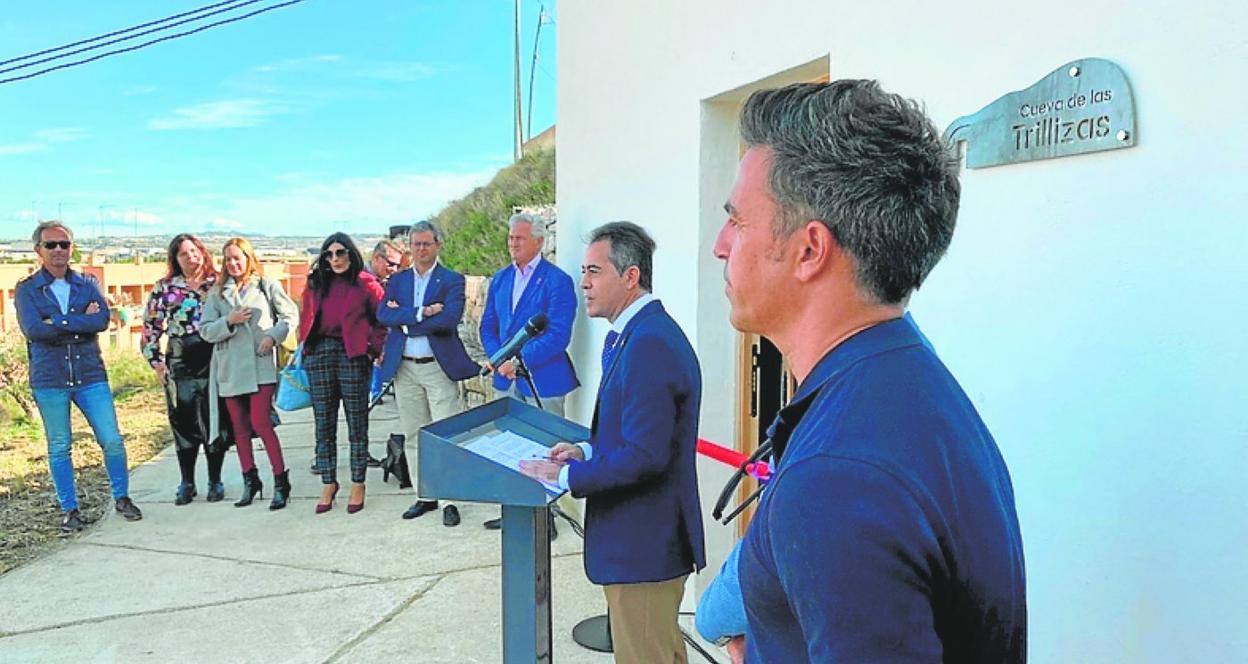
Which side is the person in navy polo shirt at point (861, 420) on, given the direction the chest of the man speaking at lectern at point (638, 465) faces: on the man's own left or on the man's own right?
on the man's own left

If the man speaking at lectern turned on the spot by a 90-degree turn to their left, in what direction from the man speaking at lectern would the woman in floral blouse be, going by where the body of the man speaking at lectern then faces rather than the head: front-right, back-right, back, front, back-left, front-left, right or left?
back-right

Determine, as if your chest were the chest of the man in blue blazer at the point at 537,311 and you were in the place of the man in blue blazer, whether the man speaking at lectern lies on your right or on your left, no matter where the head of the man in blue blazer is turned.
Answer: on your left

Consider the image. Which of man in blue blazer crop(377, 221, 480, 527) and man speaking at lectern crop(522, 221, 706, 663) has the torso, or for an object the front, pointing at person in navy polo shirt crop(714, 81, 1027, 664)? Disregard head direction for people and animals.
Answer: the man in blue blazer

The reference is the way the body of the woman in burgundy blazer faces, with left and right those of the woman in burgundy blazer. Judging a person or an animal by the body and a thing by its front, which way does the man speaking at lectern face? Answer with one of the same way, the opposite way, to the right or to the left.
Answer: to the right

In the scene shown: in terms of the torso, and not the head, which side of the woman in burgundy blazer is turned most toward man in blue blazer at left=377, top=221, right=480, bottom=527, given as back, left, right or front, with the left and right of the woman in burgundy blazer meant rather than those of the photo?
left

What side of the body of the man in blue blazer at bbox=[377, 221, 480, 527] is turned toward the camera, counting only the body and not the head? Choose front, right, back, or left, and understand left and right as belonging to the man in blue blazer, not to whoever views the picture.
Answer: front

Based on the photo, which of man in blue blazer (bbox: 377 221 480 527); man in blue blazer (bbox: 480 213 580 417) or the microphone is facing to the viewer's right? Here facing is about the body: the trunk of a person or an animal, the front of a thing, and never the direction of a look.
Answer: the microphone

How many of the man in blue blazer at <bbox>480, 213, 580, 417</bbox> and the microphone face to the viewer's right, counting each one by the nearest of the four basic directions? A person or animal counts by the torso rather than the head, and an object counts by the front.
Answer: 1

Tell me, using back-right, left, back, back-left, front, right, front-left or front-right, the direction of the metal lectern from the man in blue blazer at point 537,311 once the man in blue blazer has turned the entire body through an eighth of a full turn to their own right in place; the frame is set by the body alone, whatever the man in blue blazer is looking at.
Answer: left

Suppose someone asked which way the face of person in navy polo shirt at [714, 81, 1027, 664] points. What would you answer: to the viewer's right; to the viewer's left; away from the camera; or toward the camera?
to the viewer's left

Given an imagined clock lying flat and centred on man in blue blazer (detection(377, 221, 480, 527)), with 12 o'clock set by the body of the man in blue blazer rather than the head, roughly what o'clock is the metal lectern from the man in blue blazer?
The metal lectern is roughly at 12 o'clock from the man in blue blazer.

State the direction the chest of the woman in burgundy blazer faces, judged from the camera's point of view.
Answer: toward the camera

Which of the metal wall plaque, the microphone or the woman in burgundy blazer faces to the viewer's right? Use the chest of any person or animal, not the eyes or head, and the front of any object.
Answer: the microphone

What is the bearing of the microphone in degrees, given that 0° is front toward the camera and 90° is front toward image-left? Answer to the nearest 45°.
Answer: approximately 270°

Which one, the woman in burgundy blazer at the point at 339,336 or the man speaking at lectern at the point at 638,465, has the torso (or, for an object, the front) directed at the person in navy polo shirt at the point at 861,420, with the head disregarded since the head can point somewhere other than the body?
the woman in burgundy blazer

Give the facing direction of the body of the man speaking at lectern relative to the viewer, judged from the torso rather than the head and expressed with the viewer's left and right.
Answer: facing to the left of the viewer
